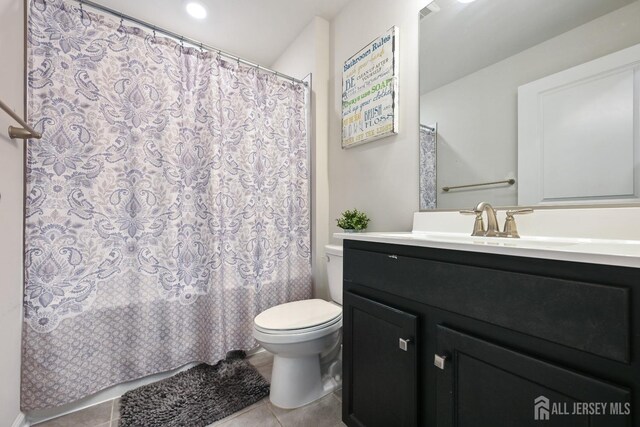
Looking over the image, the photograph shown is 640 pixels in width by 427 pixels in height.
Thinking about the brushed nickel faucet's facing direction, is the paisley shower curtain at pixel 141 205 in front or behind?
in front

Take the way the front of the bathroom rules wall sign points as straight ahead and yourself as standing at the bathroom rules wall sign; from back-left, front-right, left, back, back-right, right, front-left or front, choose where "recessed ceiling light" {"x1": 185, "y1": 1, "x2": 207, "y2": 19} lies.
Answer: front-right

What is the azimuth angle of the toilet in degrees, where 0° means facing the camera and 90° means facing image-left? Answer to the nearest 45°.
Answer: approximately 45°

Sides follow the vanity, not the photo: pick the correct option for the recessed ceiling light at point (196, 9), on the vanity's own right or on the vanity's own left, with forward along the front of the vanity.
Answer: on the vanity's own right

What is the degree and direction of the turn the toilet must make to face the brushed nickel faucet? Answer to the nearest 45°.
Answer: approximately 90° to its left
